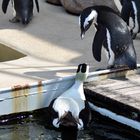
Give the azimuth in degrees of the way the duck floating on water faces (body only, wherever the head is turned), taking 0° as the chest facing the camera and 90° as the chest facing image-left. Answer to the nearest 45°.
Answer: approximately 180°

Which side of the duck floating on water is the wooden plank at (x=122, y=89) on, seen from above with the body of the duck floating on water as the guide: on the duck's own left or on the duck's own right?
on the duck's own right

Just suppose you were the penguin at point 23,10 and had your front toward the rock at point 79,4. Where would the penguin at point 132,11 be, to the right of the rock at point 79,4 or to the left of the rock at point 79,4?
right
